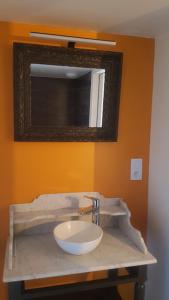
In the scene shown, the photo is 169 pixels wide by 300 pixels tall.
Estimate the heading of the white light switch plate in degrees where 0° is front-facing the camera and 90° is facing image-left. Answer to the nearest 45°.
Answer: approximately 0°
